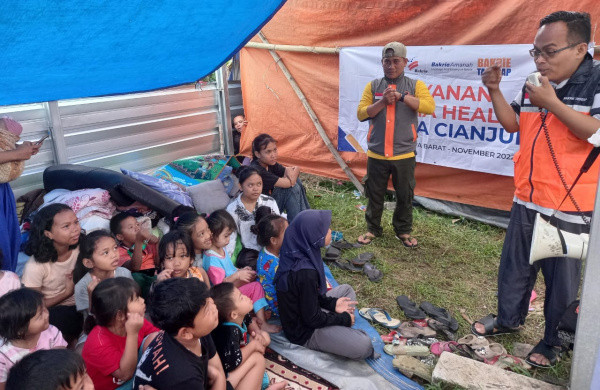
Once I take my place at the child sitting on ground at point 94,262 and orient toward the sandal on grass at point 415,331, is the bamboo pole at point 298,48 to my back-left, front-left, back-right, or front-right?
front-left

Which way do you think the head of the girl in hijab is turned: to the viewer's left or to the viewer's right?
to the viewer's right

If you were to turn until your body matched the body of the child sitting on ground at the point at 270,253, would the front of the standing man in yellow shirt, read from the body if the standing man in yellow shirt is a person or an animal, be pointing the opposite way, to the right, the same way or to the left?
to the right

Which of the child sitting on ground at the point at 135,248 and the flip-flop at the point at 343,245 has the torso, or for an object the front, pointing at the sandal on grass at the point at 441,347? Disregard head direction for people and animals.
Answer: the child sitting on ground

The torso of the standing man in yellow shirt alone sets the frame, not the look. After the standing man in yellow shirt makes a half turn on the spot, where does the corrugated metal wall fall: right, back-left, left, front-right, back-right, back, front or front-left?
left

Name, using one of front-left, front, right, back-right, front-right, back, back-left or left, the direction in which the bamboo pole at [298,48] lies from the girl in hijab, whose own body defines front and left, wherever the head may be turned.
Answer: left

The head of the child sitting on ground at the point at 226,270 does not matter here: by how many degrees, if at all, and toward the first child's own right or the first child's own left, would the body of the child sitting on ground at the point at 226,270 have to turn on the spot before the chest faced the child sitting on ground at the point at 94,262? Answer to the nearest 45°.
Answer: approximately 135° to the first child's own right

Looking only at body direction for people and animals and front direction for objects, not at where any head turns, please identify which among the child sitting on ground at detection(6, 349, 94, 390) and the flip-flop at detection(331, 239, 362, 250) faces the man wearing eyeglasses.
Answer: the child sitting on ground

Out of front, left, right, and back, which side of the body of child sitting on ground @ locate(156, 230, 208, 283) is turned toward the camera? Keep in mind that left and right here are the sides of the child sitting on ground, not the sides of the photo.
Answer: front

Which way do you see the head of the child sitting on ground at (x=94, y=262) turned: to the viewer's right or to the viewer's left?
to the viewer's right

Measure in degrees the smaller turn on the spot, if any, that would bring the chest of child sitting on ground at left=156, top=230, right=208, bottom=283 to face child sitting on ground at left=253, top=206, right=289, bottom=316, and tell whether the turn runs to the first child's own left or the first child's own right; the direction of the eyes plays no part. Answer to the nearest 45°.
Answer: approximately 90° to the first child's own left
